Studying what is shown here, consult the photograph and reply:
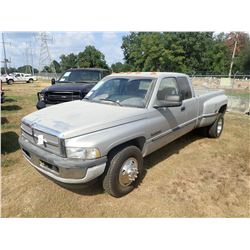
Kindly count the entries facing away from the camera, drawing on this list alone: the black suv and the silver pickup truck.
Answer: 0

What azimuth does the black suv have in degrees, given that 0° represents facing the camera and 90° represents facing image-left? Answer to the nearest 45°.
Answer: approximately 45°

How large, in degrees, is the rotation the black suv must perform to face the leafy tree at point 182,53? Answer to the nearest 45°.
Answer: approximately 180°

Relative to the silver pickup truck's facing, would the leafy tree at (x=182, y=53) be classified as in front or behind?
behind

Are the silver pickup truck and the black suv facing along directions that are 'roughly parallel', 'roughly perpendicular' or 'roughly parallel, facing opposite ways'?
roughly parallel

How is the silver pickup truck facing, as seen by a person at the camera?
facing the viewer and to the left of the viewer

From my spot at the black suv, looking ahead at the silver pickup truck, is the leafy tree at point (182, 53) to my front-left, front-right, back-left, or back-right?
back-left

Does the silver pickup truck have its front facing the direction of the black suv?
no

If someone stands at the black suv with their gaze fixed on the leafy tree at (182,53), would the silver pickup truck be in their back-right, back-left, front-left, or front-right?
back-right

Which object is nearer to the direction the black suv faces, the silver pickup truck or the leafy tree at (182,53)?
the silver pickup truck

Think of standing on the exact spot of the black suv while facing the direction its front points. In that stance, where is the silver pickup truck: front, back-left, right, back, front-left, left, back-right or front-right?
front-left
